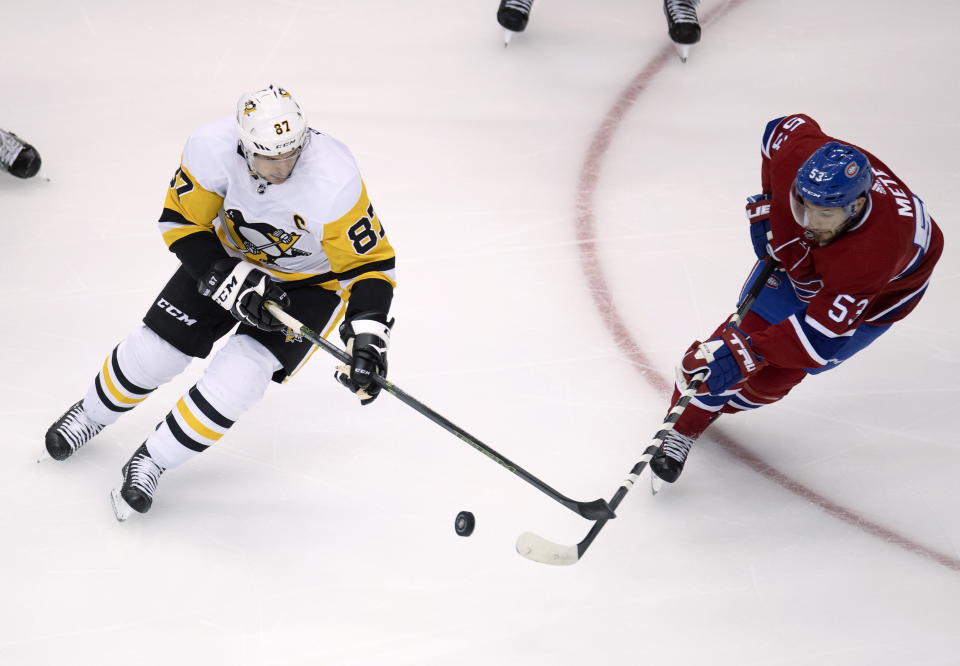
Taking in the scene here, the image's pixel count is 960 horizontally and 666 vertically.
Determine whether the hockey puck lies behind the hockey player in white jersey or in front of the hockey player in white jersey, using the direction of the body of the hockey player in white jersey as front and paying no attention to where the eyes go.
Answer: in front

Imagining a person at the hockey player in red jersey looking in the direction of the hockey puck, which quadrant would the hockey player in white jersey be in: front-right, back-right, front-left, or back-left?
front-right

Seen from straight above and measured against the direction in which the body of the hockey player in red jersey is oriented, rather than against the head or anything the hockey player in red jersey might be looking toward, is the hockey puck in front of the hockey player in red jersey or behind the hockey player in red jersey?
in front

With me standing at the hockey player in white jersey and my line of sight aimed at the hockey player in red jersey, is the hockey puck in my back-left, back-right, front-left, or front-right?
front-right

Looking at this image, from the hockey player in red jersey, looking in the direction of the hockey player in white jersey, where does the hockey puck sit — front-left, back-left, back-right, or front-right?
front-left

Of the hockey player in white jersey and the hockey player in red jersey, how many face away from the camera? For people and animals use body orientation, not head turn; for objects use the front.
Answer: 0

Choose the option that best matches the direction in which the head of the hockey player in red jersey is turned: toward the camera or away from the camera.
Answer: toward the camera

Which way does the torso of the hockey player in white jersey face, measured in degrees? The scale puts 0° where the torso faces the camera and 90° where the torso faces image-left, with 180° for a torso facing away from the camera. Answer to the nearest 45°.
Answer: approximately 0°

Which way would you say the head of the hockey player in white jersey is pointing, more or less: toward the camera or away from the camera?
toward the camera
